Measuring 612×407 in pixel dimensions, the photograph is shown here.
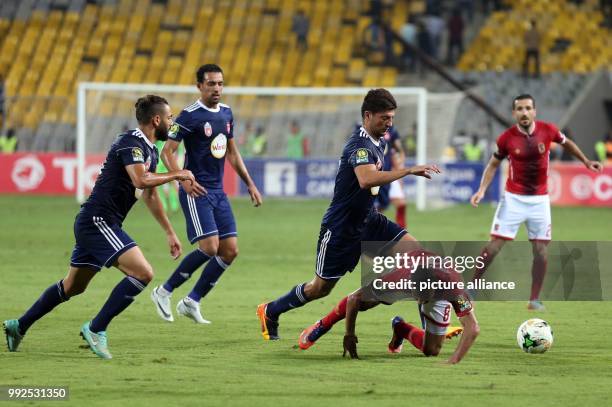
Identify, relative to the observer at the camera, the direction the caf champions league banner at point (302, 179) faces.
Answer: facing the viewer

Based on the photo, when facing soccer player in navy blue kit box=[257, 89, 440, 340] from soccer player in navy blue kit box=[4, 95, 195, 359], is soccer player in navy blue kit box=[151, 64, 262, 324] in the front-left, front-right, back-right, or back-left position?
front-left

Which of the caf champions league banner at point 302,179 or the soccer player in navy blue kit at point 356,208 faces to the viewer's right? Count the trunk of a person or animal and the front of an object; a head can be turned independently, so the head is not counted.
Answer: the soccer player in navy blue kit

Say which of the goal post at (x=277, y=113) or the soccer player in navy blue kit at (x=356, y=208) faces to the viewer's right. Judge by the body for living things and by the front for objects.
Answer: the soccer player in navy blue kit

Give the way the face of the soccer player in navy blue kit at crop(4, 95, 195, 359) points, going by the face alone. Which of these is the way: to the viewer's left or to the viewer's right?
to the viewer's right

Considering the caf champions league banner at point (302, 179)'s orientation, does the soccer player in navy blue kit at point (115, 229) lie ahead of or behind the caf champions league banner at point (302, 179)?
ahead

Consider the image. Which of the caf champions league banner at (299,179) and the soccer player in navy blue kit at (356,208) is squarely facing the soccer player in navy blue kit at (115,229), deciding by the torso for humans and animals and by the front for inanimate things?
the caf champions league banner

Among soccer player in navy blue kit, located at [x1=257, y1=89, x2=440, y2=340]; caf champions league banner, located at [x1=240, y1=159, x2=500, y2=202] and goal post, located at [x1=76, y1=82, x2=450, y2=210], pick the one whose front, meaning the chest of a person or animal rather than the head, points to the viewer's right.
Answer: the soccer player in navy blue kit

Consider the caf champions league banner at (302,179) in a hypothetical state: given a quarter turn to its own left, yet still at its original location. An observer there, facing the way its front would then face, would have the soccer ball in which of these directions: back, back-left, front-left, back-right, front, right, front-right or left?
right

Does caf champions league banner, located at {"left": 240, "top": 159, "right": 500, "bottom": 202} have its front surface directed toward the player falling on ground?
yes

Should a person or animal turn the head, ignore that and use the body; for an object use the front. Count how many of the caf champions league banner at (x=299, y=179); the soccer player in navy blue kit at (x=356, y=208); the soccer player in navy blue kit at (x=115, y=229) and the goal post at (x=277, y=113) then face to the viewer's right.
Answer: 2

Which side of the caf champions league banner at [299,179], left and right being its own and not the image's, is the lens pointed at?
front

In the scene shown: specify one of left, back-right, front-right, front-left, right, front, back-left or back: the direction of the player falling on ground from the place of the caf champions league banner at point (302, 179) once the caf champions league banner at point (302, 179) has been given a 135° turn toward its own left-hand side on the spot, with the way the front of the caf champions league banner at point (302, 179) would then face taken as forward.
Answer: back-right

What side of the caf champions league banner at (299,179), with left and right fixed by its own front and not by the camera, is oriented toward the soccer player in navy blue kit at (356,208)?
front

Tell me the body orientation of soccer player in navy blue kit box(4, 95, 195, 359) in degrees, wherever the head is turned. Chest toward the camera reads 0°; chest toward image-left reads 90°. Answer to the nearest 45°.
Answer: approximately 270°

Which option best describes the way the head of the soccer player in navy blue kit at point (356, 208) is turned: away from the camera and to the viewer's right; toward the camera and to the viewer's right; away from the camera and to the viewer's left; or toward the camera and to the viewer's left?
toward the camera and to the viewer's right

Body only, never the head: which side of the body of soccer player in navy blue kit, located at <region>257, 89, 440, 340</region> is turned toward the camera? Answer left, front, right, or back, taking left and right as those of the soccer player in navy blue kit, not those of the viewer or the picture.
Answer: right

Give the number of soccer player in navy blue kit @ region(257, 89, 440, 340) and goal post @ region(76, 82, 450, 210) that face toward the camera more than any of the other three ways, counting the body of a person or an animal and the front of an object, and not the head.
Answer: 1
